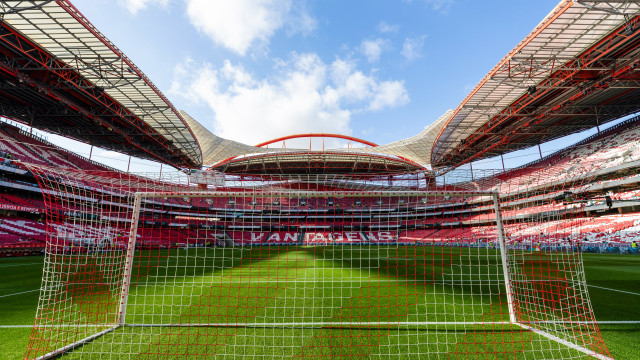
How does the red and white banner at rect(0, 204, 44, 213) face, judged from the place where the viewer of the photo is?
facing the viewer and to the right of the viewer
